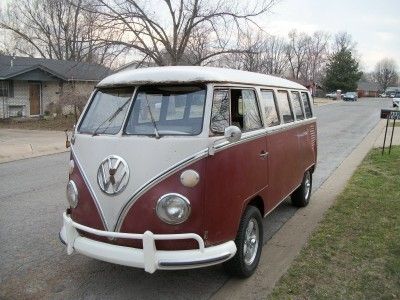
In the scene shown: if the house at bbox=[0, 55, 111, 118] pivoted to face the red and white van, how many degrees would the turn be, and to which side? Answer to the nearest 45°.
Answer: approximately 45° to its right

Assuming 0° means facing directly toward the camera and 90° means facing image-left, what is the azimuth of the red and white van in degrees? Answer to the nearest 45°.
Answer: approximately 45°

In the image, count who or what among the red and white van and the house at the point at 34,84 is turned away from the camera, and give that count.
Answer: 0

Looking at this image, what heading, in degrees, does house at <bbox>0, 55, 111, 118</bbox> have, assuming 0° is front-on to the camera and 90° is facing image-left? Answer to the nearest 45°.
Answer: approximately 315°

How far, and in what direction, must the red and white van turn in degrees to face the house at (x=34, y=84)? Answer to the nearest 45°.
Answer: approximately 135° to its right
